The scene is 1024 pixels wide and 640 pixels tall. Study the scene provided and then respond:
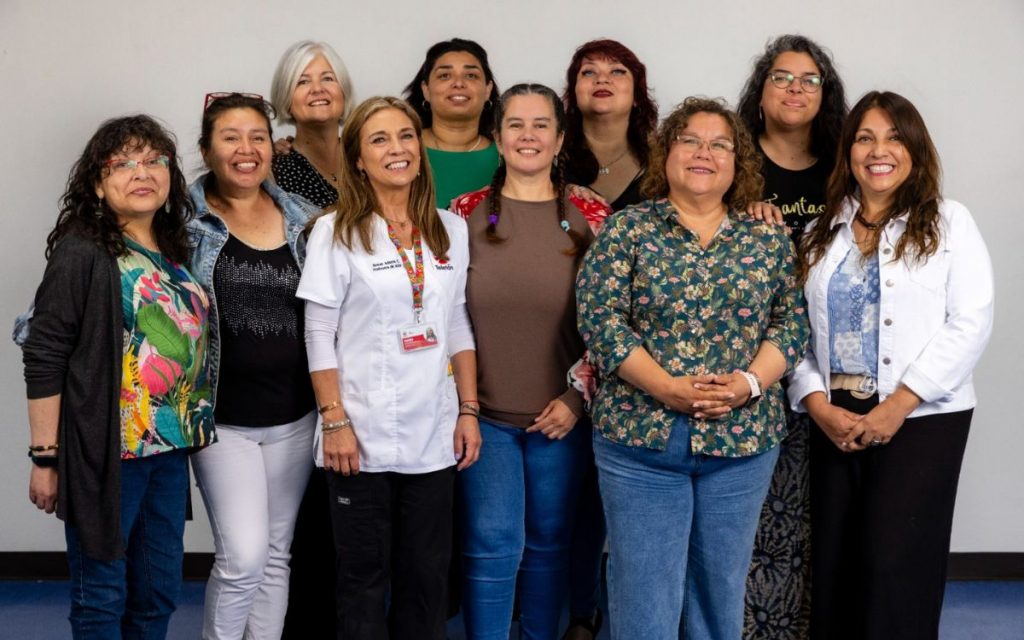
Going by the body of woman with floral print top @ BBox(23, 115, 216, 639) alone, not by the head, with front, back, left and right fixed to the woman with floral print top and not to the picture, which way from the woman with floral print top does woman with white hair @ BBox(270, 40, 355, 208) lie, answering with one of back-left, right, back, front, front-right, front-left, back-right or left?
left

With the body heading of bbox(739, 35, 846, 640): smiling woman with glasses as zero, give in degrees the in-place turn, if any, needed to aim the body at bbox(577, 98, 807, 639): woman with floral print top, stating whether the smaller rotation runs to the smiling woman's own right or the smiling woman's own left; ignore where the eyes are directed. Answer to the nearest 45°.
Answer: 0° — they already face them

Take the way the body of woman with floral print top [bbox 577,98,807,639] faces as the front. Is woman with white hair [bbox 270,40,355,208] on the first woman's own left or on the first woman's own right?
on the first woman's own right

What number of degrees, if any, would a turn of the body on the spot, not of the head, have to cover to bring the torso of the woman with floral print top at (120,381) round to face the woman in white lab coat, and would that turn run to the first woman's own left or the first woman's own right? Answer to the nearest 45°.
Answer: approximately 45° to the first woman's own left

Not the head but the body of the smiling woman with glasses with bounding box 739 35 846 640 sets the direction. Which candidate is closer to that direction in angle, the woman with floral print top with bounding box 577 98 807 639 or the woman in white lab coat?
the woman with floral print top

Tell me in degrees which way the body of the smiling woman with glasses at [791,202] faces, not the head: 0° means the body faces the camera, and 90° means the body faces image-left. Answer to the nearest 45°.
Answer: approximately 0°

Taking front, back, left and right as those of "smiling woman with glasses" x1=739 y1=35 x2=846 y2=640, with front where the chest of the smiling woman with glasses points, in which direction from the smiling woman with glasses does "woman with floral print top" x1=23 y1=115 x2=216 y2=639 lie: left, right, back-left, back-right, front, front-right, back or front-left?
front-right
